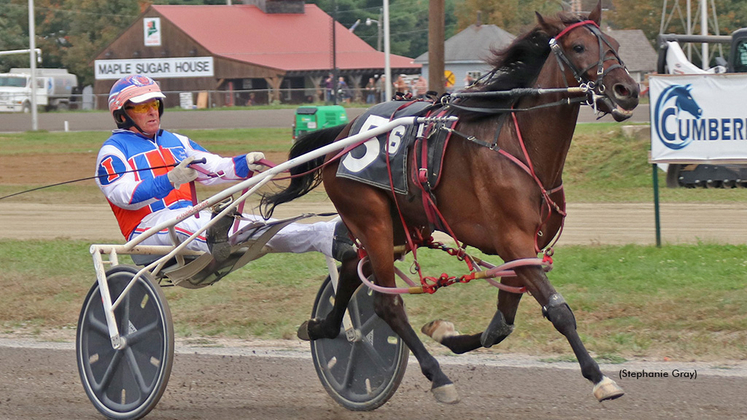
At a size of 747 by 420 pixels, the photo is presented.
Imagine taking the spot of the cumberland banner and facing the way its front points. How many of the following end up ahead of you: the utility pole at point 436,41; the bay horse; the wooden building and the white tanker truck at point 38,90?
1

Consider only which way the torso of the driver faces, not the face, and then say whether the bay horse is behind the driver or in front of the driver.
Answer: in front

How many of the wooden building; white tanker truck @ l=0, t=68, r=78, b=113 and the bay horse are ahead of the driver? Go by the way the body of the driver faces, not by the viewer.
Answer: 1

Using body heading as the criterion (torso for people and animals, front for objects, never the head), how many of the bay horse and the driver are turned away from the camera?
0

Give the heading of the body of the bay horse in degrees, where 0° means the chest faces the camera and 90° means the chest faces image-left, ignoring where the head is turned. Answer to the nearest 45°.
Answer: approximately 315°

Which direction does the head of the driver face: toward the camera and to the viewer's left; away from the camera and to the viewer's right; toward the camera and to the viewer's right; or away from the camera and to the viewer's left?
toward the camera and to the viewer's right

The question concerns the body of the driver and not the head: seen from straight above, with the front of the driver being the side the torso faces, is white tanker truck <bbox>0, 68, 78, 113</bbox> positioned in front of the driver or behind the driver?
behind

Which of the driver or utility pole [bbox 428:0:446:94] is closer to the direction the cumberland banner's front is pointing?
the driver

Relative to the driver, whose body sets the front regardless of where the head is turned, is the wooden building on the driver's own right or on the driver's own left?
on the driver's own left

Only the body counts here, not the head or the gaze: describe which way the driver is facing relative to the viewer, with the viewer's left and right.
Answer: facing the viewer and to the right of the viewer

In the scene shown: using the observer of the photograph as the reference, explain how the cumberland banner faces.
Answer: facing the viewer

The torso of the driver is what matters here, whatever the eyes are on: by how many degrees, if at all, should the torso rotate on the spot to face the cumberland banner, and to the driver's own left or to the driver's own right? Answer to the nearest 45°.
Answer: approximately 90° to the driver's own left

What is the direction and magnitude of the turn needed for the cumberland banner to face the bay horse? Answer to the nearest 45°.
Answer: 0° — it already faces it

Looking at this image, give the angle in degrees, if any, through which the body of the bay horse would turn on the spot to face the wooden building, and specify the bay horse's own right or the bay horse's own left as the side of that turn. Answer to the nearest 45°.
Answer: approximately 135° to the bay horse's own left

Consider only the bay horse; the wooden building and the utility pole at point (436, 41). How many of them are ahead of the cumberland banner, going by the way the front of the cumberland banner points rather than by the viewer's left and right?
1
